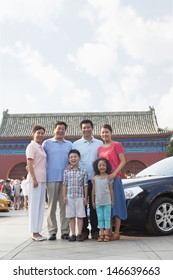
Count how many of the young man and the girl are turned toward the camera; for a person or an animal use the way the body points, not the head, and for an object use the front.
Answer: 2

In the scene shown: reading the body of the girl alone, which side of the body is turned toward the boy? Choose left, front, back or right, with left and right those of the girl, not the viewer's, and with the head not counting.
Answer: right

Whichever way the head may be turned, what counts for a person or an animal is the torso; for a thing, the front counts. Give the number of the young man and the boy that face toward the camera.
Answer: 2

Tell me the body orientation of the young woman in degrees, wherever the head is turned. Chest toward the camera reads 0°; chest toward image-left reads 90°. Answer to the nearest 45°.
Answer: approximately 45°

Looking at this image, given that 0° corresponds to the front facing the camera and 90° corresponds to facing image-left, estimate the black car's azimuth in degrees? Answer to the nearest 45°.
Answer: approximately 45°
